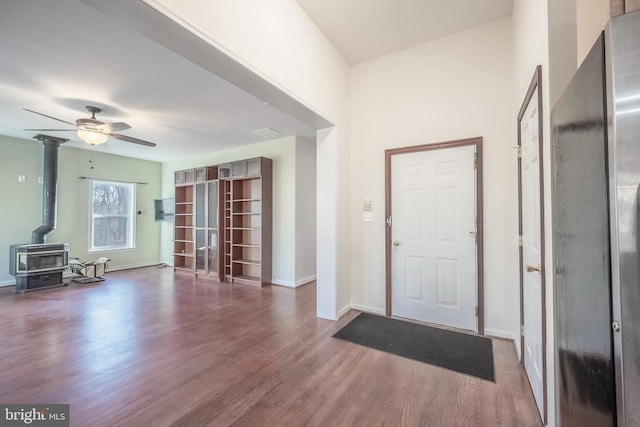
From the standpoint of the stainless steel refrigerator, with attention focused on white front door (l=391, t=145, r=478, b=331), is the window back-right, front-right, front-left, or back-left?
front-left

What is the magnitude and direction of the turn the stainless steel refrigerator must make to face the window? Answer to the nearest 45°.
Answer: approximately 90° to its right

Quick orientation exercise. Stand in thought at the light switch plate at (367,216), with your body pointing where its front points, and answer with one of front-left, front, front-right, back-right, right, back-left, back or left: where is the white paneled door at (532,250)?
front-left

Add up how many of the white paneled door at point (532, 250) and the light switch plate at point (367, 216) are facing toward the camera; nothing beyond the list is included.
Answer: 1

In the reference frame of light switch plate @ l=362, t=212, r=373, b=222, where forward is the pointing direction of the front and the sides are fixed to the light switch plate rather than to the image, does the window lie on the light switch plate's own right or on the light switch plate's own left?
on the light switch plate's own right

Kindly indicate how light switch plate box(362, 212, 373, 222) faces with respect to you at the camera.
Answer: facing the viewer

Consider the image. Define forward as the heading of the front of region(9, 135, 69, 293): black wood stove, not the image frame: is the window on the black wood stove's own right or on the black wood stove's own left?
on the black wood stove's own left

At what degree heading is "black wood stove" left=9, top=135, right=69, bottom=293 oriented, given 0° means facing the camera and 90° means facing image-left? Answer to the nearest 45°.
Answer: approximately 315°

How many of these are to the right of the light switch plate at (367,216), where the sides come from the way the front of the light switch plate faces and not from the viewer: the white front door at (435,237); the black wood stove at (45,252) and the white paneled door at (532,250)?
1

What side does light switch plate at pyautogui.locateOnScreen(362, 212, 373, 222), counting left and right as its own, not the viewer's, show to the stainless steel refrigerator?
front

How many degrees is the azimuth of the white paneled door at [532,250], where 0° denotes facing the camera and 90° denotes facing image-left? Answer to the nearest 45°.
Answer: approximately 90°

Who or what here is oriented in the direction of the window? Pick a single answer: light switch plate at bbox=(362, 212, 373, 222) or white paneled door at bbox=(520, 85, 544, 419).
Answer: the white paneled door
